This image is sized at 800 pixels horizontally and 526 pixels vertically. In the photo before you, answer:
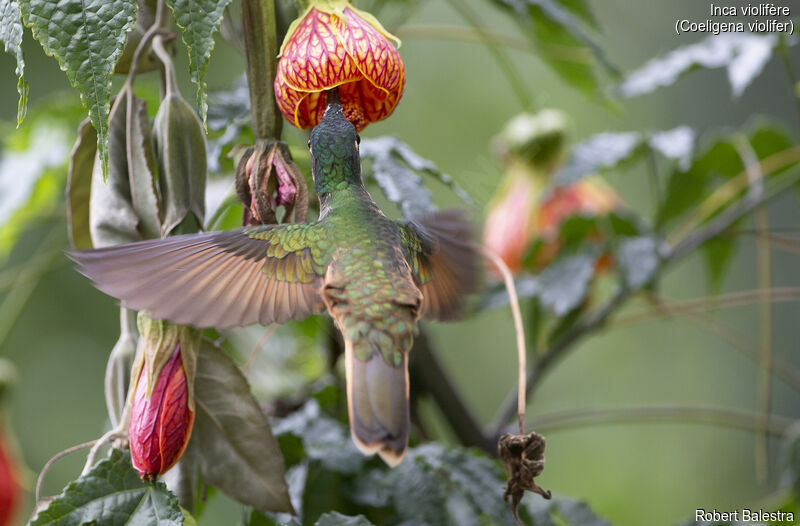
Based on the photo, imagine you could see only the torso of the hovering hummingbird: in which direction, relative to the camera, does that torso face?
away from the camera

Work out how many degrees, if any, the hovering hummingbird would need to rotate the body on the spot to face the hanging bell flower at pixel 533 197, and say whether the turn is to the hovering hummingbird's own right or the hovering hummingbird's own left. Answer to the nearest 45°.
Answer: approximately 45° to the hovering hummingbird's own right

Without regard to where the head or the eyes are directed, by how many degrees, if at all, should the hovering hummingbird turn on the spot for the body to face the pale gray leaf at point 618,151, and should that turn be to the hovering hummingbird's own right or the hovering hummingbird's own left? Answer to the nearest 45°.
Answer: approximately 45° to the hovering hummingbird's own right

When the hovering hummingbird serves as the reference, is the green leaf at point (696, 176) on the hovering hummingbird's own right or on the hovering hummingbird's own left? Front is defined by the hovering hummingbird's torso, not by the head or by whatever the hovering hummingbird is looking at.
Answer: on the hovering hummingbird's own right
